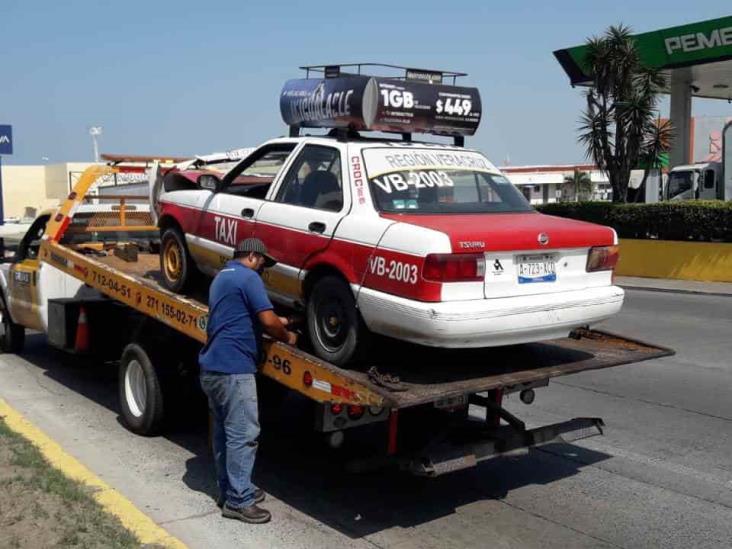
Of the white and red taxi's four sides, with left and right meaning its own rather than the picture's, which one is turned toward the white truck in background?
right

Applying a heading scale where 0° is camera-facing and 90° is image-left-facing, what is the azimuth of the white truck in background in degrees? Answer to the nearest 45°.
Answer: approximately 90°

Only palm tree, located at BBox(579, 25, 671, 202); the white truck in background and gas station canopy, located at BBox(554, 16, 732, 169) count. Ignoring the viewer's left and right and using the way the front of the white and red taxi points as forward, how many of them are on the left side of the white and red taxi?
0

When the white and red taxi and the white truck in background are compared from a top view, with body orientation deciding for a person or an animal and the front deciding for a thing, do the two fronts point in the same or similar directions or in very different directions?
same or similar directions

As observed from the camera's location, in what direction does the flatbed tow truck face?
facing away from the viewer and to the left of the viewer

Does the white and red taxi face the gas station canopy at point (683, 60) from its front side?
no

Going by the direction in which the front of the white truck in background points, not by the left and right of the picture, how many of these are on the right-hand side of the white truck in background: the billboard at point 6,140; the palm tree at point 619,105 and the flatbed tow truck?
0

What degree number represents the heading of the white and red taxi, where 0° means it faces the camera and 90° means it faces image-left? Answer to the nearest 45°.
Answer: approximately 135°

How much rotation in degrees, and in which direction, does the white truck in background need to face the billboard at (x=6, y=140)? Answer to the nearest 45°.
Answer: approximately 45° to its right

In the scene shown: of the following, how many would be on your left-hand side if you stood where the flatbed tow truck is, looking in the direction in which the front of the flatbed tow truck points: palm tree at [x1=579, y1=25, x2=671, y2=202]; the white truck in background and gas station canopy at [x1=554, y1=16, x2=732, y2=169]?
0

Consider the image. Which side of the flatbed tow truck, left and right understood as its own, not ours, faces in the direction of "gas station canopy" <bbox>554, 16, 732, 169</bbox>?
right

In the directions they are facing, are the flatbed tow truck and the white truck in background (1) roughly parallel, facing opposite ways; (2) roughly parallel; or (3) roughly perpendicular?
roughly parallel
